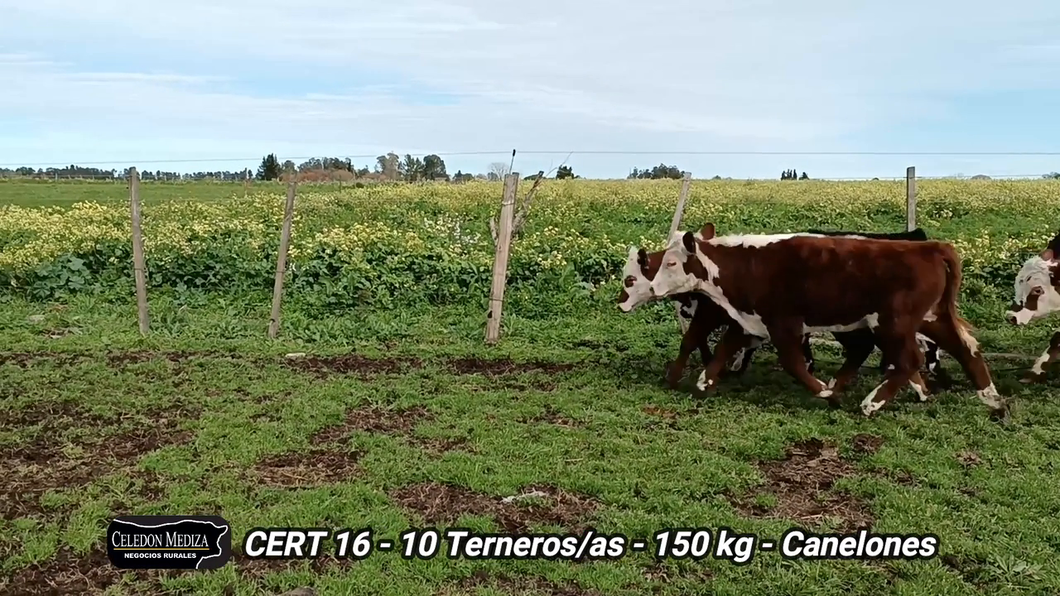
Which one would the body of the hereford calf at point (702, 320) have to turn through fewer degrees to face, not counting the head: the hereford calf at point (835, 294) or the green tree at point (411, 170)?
the green tree

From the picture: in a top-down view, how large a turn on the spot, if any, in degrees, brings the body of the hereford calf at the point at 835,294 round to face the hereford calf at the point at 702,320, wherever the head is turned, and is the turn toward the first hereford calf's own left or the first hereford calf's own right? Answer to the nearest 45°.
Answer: approximately 45° to the first hereford calf's own right

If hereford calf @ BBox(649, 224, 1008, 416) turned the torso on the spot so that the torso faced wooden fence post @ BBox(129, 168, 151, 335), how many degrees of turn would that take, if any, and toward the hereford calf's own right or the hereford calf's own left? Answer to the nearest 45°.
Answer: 0° — it already faces it

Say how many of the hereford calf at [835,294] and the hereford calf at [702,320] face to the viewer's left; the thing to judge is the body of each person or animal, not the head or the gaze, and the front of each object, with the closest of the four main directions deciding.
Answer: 2

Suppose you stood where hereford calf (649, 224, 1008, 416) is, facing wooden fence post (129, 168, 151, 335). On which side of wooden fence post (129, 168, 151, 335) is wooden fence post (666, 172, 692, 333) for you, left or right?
right

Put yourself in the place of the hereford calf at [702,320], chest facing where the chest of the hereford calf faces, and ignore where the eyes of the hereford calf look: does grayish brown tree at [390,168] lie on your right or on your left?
on your right

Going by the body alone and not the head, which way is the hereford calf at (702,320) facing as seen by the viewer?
to the viewer's left

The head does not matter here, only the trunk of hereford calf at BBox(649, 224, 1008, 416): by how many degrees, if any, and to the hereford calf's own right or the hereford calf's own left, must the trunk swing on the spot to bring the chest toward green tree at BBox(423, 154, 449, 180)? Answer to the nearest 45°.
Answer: approximately 45° to the hereford calf's own right

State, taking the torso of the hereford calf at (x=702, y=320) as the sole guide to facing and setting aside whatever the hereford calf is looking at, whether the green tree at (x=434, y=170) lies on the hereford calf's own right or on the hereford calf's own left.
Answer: on the hereford calf's own right

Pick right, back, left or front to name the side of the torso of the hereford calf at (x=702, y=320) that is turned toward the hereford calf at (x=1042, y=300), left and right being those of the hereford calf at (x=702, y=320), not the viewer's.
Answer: back

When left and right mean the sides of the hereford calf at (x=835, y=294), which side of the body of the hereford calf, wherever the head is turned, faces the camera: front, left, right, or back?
left
